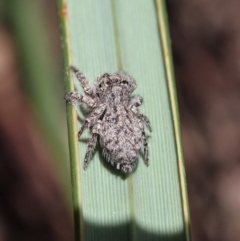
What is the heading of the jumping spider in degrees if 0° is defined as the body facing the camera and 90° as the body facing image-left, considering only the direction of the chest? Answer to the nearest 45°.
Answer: approximately 180°
